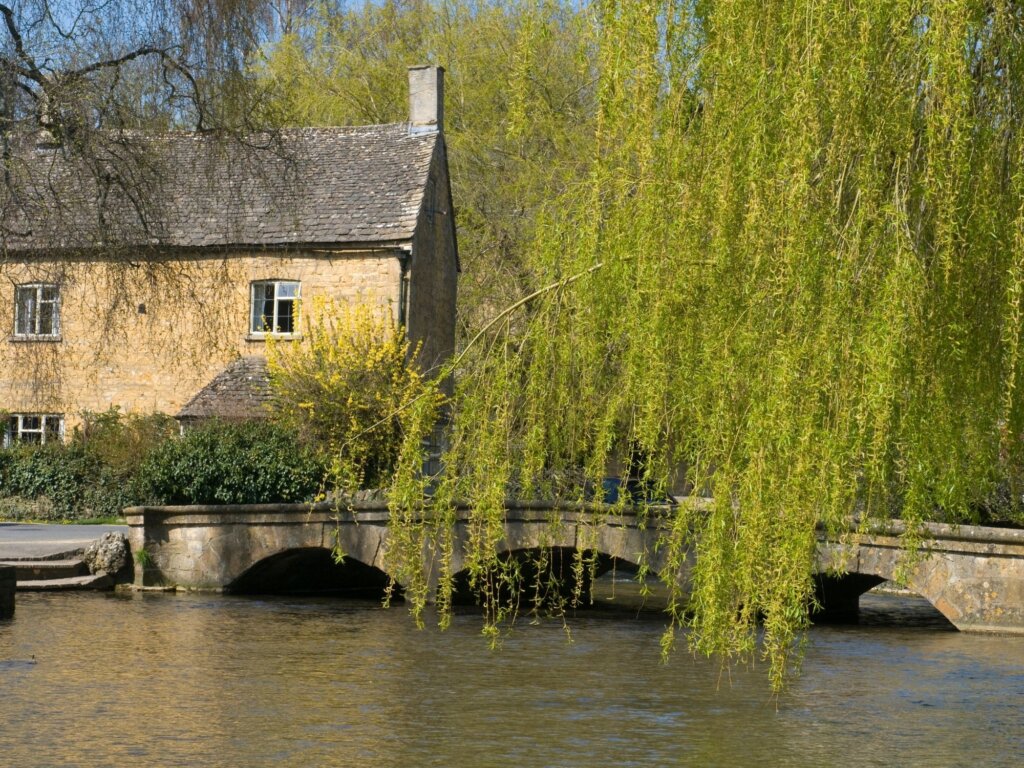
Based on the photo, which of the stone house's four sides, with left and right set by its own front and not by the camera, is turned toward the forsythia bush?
front

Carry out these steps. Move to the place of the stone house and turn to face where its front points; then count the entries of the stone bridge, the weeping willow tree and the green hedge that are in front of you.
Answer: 3

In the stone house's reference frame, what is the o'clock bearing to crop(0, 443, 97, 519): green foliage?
The green foliage is roughly at 1 o'clock from the stone house.

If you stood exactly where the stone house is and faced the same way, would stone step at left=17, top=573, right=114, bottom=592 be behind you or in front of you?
in front

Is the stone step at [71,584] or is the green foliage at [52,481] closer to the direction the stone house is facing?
the stone step

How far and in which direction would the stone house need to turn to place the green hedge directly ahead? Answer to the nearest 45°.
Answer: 0° — it already faces it

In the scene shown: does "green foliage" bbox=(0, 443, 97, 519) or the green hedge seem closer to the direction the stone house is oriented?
the green hedge

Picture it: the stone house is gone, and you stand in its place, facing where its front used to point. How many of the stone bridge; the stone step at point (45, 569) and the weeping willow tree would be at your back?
0

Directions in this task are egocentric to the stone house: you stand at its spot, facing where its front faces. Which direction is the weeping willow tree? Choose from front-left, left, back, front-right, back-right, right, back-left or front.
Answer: front

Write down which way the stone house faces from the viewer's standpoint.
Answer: facing the viewer

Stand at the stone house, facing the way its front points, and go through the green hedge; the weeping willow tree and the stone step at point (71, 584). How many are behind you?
0

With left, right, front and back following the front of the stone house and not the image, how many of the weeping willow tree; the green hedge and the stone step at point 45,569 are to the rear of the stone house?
0
